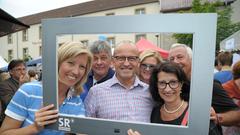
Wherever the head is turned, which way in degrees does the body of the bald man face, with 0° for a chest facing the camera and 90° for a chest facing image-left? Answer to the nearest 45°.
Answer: approximately 0°

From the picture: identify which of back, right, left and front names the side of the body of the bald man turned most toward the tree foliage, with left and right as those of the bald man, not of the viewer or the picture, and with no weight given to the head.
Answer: back
